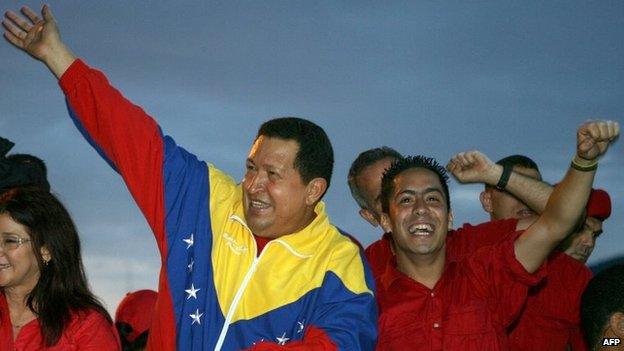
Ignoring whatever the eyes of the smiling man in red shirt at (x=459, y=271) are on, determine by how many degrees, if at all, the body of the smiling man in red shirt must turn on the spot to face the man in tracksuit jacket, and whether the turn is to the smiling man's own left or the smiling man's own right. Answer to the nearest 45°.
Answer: approximately 90° to the smiling man's own right

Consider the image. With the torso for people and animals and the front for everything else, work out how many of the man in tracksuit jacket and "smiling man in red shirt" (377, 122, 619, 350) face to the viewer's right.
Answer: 0

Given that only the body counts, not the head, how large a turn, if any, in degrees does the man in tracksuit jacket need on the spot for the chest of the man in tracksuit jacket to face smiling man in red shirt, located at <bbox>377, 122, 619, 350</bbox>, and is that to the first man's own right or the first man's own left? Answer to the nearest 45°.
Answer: approximately 135° to the first man's own left

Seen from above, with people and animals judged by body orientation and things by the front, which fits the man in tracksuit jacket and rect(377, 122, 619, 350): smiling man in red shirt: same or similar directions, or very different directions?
same or similar directions

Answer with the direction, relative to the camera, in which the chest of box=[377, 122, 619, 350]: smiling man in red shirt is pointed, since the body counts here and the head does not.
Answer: toward the camera

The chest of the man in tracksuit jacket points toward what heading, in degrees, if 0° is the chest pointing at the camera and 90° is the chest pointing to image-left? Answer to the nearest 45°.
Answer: approximately 45°

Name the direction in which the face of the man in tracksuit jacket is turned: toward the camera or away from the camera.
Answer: toward the camera
